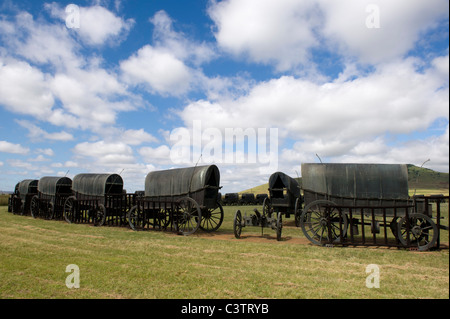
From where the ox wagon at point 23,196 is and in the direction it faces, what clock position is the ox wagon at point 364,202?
the ox wagon at point 364,202 is roughly at 1 o'clock from the ox wagon at point 23,196.

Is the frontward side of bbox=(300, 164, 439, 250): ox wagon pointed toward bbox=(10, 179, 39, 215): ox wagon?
no

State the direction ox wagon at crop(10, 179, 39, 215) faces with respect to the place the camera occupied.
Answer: facing the viewer and to the right of the viewer

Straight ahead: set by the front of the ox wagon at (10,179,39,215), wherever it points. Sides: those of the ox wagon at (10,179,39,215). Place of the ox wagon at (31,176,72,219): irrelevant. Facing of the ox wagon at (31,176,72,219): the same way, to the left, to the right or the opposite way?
the same way

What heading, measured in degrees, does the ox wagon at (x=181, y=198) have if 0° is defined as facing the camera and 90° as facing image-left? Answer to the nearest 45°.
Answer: approximately 135°

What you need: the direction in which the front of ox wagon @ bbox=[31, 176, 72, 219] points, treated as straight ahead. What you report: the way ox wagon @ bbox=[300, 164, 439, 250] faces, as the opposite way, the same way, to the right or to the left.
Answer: the same way

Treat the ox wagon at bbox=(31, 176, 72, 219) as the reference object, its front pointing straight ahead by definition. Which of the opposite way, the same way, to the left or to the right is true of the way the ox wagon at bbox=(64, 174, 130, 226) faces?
the same way

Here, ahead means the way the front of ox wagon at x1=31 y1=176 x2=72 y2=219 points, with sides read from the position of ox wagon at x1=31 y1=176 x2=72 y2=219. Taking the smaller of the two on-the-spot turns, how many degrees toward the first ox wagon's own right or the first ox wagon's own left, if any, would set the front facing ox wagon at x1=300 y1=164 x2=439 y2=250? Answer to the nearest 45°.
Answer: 0° — it already faces it

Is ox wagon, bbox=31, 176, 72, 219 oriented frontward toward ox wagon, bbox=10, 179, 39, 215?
no

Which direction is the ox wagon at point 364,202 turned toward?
to the viewer's right

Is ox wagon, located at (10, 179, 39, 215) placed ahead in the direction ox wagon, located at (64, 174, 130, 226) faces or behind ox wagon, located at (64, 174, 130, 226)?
behind

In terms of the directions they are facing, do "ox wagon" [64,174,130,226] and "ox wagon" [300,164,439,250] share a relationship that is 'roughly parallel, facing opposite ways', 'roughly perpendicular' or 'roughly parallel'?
roughly parallel

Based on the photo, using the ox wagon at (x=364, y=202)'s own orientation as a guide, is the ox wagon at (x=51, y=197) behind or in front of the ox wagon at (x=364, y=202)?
behind
